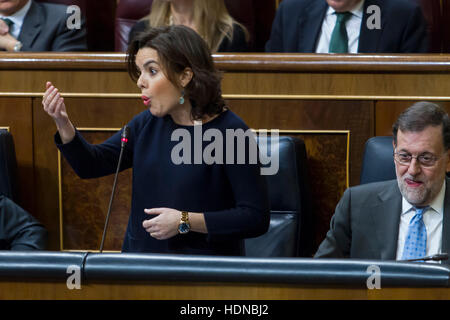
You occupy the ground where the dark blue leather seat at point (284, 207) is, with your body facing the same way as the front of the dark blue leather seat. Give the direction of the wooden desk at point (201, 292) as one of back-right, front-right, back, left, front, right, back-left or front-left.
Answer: front-left

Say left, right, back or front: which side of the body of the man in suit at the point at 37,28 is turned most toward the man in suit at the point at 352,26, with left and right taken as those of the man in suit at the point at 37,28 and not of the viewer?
left

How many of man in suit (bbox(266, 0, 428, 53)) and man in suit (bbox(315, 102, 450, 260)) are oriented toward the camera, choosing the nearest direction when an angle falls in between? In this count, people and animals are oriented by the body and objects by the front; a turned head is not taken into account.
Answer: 2

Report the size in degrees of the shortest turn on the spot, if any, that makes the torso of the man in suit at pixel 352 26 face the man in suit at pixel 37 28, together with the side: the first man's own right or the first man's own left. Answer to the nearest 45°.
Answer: approximately 90° to the first man's own right

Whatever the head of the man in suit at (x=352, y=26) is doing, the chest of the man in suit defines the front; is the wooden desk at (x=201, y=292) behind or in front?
in front

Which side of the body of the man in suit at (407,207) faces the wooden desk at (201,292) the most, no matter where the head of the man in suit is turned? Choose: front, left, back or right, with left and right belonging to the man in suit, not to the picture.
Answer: front

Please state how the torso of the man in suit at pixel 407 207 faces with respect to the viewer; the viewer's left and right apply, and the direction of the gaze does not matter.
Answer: facing the viewer

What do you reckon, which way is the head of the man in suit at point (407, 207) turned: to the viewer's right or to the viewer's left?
to the viewer's left
